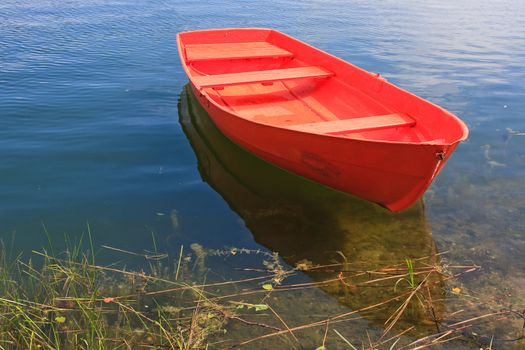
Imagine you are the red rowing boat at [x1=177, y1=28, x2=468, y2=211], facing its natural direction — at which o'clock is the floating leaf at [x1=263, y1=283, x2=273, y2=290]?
The floating leaf is roughly at 2 o'clock from the red rowing boat.
